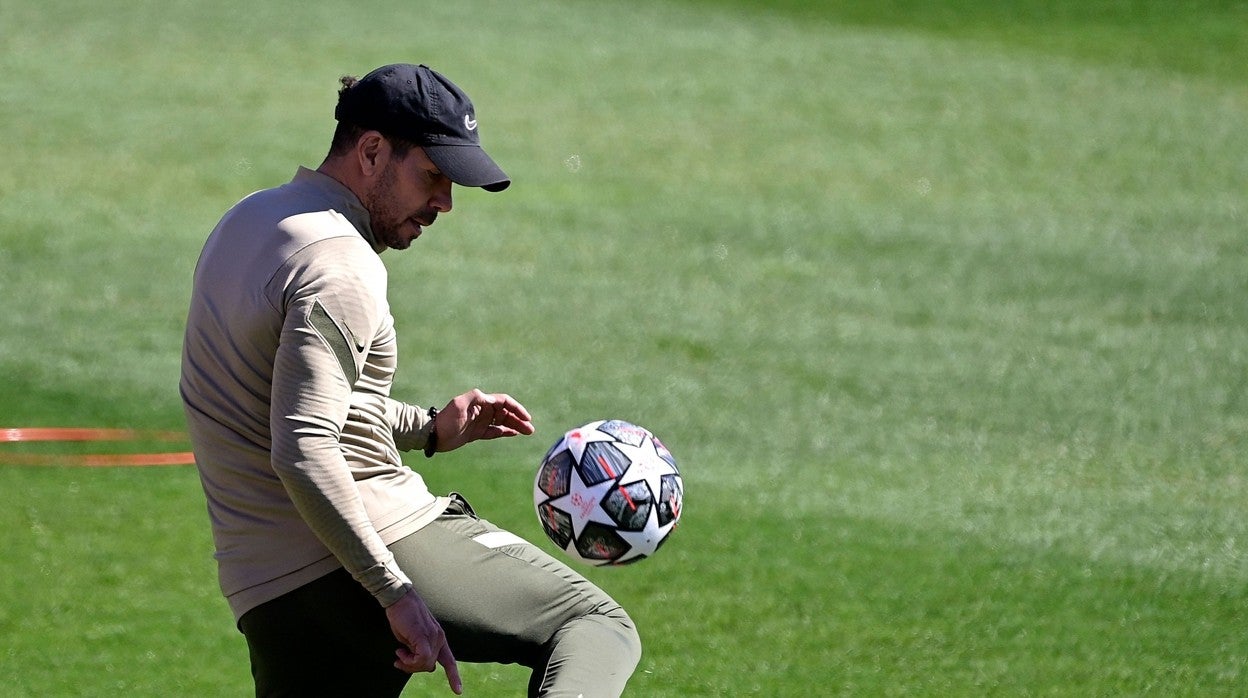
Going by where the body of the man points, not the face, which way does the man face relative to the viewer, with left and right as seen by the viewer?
facing to the right of the viewer

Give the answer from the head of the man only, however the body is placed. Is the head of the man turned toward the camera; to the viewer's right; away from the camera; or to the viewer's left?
to the viewer's right

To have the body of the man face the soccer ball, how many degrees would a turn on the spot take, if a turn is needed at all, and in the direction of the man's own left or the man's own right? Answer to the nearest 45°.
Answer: approximately 45° to the man's own left

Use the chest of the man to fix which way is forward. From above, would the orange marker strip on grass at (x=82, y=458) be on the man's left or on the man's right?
on the man's left

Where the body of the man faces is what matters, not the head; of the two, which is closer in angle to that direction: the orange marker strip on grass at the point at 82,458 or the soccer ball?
the soccer ball
